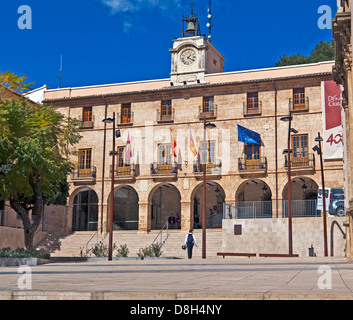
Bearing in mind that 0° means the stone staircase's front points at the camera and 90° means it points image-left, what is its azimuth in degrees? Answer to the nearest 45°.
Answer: approximately 0°

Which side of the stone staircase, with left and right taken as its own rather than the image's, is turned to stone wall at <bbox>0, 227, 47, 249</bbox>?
right

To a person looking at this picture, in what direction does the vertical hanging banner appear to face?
facing the viewer

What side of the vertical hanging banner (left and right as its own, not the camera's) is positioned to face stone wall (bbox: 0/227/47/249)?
right

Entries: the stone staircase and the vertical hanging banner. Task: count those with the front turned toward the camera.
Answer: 2

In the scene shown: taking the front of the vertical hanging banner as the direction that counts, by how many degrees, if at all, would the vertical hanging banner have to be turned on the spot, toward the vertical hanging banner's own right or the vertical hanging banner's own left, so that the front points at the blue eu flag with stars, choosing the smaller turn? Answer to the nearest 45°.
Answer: approximately 90° to the vertical hanging banner's own right
